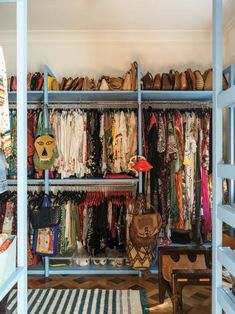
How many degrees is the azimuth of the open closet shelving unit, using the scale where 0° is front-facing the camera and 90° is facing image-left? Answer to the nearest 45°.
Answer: approximately 0°

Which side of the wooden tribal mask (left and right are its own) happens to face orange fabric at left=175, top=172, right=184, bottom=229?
left

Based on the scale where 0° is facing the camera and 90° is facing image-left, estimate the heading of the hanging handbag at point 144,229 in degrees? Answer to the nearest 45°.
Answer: approximately 0°

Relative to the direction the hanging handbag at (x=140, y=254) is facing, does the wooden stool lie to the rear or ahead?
ahead
